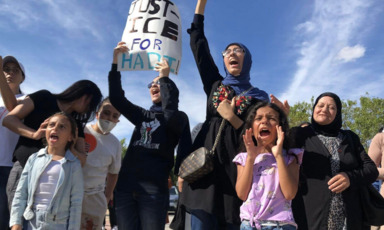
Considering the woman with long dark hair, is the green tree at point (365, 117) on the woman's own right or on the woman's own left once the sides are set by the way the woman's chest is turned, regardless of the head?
on the woman's own left

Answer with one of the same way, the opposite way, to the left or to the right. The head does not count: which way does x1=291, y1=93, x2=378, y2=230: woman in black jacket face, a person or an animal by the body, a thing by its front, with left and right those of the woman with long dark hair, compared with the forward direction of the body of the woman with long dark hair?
to the right

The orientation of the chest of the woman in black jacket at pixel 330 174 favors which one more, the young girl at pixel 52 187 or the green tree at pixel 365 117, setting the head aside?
the young girl

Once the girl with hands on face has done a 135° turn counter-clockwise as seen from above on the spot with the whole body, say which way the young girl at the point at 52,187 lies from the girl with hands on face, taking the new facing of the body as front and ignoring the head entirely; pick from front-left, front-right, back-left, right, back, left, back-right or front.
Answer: back-left

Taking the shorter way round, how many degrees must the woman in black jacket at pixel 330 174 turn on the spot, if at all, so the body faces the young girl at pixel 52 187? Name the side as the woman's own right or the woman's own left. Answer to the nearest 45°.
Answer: approximately 90° to the woman's own right

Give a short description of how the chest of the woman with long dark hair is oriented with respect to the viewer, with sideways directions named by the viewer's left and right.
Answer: facing the viewer and to the right of the viewer

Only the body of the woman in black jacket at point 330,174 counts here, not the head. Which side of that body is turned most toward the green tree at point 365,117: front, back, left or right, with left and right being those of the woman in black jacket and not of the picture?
back

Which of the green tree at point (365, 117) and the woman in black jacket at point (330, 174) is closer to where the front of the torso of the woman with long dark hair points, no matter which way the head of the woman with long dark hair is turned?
the woman in black jacket

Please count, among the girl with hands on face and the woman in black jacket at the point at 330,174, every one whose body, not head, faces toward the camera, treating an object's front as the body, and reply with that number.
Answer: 2

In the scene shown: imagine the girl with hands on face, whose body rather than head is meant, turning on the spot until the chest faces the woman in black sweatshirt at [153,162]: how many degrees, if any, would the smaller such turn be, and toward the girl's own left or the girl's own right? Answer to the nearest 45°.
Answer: approximately 90° to the girl's own right

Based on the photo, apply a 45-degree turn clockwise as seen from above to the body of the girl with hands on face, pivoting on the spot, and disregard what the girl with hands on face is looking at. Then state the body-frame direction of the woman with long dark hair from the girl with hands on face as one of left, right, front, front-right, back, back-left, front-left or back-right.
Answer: front-right

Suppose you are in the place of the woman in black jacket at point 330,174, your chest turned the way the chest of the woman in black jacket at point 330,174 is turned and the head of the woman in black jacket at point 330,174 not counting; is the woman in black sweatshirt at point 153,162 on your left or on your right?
on your right
